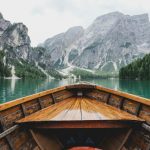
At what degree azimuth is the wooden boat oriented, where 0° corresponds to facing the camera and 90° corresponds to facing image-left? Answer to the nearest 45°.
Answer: approximately 180°
